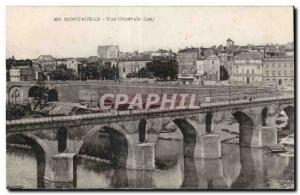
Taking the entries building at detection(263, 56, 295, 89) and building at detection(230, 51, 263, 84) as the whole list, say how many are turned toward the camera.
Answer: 2

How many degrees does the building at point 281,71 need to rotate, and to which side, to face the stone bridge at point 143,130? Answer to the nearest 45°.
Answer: approximately 90° to its right

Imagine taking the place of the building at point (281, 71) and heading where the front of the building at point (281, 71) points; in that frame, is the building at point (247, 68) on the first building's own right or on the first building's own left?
on the first building's own right

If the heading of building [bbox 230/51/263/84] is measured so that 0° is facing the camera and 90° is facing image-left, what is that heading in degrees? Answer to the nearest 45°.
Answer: approximately 0°

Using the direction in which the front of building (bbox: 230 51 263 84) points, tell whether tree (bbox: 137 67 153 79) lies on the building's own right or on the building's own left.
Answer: on the building's own right

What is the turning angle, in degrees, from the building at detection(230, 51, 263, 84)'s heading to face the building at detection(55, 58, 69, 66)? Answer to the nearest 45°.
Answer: approximately 90° to its right

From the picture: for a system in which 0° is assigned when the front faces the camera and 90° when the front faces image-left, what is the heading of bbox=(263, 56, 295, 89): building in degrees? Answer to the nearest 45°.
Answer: approximately 0°
